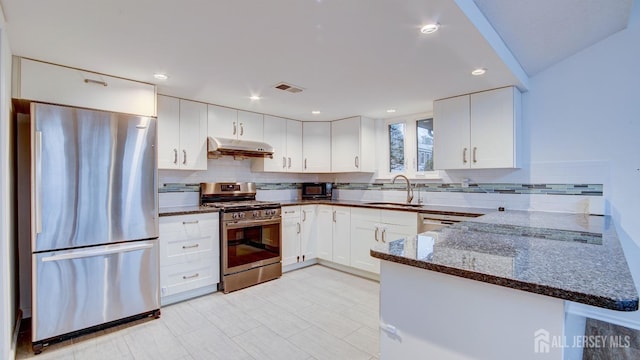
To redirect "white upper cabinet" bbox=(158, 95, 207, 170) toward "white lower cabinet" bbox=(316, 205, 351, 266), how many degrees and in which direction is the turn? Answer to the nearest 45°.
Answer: approximately 45° to its left

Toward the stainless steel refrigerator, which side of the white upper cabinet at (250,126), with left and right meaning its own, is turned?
right

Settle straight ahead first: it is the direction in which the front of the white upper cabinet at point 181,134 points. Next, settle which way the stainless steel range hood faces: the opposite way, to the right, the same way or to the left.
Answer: the same way

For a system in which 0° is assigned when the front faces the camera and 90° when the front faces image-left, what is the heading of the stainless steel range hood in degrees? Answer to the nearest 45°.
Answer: approximately 315°

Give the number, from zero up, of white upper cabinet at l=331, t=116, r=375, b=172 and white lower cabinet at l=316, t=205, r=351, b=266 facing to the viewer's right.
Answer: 0

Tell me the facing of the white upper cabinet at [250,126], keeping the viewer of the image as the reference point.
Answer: facing the viewer and to the right of the viewer

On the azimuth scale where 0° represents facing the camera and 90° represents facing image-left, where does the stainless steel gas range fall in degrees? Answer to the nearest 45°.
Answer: approximately 315°

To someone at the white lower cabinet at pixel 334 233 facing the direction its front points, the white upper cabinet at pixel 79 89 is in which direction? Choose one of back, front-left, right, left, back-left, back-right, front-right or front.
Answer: front

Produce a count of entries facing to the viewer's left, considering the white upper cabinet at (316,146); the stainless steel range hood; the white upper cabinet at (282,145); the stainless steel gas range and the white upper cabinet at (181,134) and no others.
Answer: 0

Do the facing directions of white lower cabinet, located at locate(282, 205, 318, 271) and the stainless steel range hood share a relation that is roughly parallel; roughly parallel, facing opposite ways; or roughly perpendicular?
roughly parallel

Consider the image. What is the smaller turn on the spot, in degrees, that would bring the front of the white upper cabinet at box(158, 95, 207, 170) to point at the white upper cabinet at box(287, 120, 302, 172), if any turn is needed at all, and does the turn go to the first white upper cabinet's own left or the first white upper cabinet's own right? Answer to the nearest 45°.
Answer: approximately 45° to the first white upper cabinet's own left

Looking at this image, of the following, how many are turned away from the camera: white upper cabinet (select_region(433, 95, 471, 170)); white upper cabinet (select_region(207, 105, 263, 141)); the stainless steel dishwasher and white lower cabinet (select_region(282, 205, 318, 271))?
0

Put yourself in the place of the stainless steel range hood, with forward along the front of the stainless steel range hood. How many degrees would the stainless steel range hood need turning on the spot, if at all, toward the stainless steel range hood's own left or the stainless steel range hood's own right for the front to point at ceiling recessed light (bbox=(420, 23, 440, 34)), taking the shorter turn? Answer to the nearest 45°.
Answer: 0° — it already faces it

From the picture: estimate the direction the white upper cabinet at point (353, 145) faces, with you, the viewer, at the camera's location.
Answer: facing the viewer and to the left of the viewer

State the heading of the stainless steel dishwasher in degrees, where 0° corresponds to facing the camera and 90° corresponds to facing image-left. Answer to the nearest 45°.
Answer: approximately 45°

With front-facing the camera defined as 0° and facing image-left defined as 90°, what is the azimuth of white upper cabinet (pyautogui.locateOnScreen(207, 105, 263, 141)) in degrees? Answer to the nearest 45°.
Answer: approximately 315°
